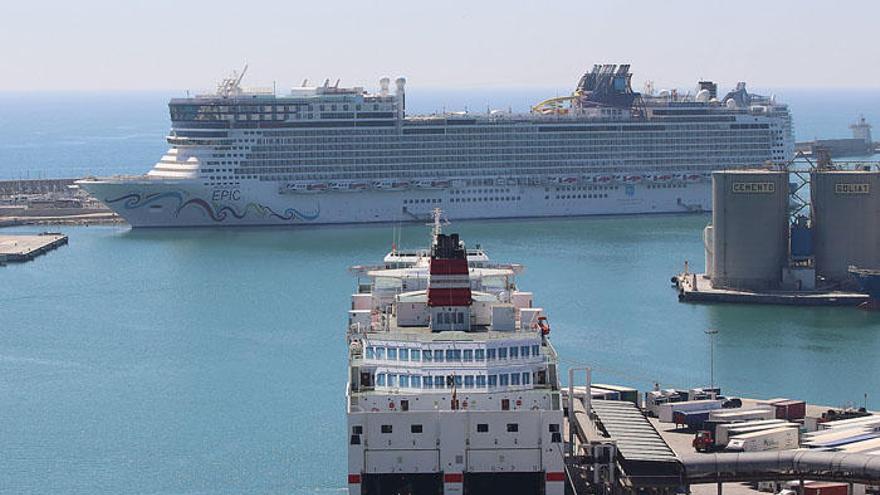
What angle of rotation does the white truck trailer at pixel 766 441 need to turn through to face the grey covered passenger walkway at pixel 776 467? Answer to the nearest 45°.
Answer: approximately 45° to its left

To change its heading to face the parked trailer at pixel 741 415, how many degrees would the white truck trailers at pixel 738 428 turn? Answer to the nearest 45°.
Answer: approximately 135° to its right

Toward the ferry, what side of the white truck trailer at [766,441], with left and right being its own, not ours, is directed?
front

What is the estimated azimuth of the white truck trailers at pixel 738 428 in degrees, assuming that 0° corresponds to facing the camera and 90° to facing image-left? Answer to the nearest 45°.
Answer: approximately 45°

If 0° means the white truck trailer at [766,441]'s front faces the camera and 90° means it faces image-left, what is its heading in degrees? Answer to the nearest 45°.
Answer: approximately 45°

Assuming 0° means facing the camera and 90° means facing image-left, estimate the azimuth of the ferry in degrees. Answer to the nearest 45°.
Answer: approximately 180°

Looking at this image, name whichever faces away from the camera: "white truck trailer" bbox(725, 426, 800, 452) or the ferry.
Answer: the ferry
